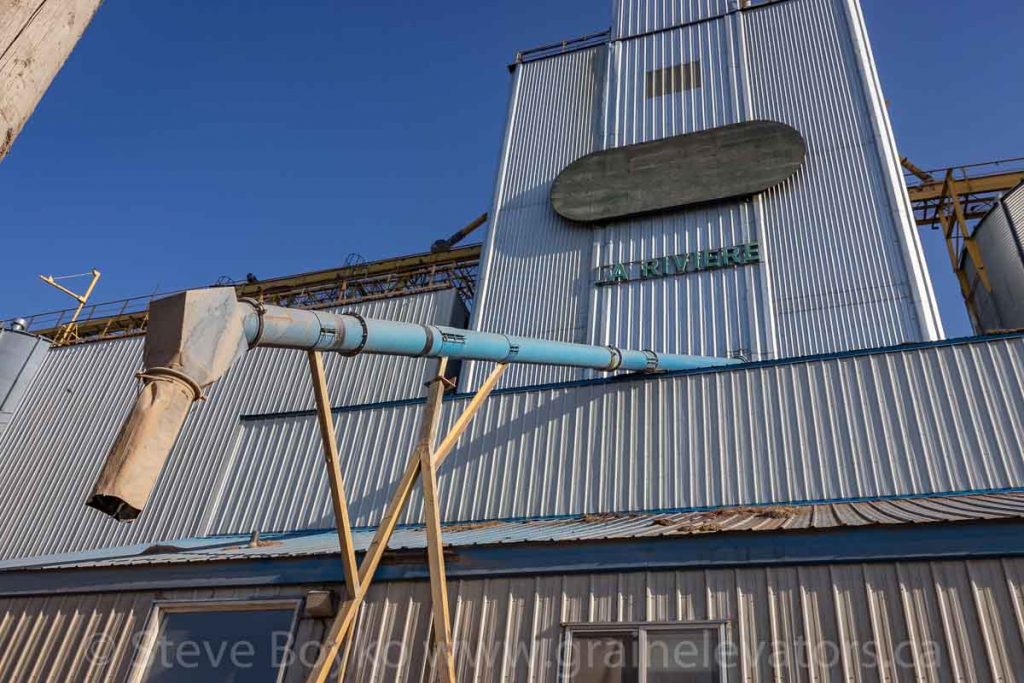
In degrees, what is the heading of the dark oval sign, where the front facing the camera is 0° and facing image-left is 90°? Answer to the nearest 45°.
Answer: approximately 0°
